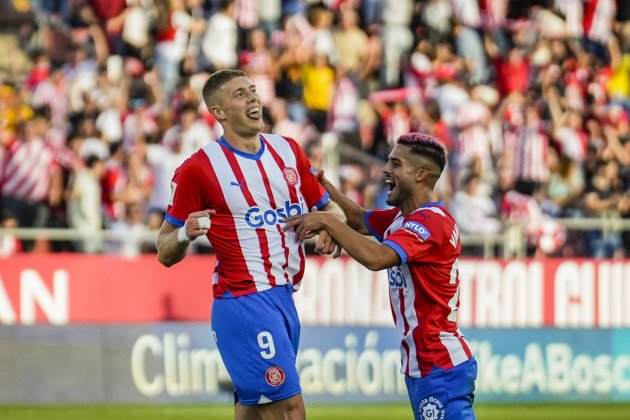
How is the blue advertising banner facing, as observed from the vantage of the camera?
facing the viewer

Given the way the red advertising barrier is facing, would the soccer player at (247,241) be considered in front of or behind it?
in front

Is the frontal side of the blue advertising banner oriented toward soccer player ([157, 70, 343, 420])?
yes

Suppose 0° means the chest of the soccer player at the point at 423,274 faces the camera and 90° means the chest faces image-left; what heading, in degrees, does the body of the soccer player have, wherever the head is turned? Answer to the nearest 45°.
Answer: approximately 90°

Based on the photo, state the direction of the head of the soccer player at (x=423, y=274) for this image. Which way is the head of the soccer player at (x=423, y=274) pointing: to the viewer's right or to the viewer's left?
to the viewer's left

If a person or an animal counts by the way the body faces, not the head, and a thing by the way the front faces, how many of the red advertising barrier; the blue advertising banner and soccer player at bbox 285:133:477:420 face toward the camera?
2

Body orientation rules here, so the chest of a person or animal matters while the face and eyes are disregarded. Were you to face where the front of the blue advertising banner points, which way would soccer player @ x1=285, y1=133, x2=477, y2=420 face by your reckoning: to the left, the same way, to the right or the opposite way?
to the right

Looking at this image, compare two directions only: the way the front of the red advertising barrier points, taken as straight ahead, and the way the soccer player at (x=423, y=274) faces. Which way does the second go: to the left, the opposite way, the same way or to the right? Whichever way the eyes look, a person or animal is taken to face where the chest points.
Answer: to the right

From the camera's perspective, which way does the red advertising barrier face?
toward the camera

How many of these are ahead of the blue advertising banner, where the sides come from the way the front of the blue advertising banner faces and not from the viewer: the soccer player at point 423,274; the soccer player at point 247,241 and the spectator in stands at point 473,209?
2

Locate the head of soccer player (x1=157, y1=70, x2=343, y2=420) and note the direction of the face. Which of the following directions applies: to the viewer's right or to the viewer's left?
to the viewer's right

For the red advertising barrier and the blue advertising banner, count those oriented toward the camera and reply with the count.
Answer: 2

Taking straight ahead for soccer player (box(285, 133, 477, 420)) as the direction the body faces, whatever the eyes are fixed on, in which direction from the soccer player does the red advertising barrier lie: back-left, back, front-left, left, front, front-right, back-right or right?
right
